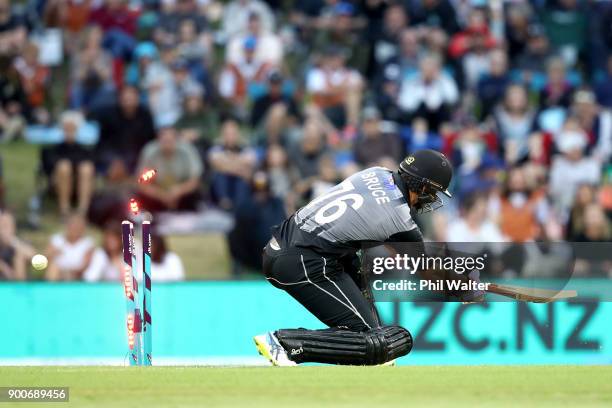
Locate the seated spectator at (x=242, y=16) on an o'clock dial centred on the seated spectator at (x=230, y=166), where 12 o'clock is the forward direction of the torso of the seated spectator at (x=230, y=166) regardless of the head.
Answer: the seated spectator at (x=242, y=16) is roughly at 6 o'clock from the seated spectator at (x=230, y=166).

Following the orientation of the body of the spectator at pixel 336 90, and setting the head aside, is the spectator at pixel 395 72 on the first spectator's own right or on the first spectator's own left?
on the first spectator's own left

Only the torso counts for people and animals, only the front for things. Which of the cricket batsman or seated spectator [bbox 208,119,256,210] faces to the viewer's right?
the cricket batsman

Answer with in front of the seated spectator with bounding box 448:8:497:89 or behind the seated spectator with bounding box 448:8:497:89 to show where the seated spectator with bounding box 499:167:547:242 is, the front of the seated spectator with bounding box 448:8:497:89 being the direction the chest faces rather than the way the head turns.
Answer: in front

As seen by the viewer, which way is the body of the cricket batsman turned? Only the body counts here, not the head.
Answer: to the viewer's right

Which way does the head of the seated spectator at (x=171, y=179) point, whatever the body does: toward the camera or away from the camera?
toward the camera

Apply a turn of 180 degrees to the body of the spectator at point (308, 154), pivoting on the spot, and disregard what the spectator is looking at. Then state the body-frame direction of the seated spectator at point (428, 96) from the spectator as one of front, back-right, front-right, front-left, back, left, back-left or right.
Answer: front-right

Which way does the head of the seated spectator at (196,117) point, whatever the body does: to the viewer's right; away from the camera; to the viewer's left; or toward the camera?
toward the camera

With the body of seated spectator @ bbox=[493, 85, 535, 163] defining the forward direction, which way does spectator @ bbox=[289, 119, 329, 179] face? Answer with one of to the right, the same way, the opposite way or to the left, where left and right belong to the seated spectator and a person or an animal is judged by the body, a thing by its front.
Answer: the same way

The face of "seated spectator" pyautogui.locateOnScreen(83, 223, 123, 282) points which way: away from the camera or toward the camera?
toward the camera

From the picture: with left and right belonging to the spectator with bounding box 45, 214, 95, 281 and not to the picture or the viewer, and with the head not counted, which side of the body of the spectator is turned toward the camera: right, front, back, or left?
front

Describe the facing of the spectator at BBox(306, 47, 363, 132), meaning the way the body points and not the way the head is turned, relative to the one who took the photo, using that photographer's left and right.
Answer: facing the viewer

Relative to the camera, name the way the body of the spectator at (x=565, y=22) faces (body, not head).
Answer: toward the camera

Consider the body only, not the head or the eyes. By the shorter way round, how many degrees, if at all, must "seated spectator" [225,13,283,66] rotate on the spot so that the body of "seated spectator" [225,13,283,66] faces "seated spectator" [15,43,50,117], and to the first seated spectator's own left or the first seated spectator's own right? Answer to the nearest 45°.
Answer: approximately 90° to the first seated spectator's own right

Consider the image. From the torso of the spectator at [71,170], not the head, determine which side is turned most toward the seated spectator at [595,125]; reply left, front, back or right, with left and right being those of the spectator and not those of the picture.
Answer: left

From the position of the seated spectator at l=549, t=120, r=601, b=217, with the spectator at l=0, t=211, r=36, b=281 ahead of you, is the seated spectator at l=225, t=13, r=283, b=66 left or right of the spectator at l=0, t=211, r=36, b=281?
right

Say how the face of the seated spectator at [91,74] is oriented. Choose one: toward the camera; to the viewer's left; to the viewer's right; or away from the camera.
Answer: toward the camera

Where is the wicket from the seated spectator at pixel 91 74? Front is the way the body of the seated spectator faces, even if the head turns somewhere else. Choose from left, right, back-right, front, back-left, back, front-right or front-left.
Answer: front
